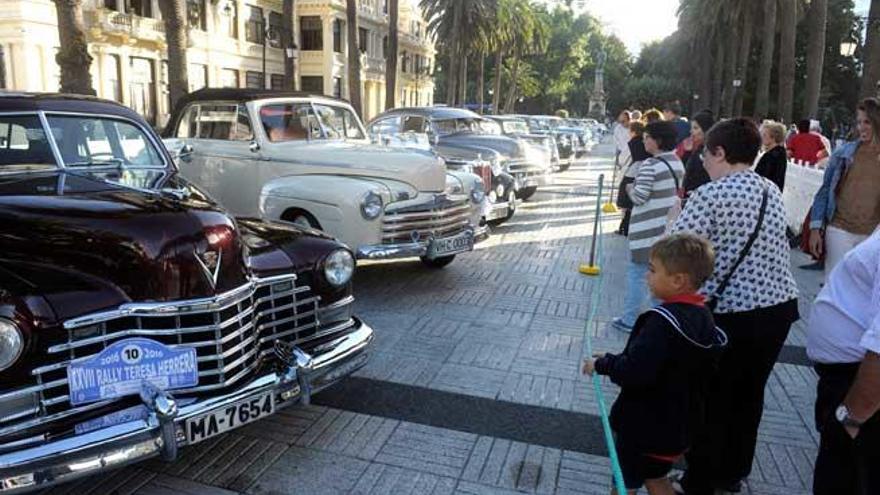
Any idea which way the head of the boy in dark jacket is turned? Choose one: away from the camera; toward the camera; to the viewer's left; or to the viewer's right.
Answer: to the viewer's left

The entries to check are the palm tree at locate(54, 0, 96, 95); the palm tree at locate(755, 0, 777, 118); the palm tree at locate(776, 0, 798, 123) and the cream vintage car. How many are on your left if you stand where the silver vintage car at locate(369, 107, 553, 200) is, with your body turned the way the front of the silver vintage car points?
2

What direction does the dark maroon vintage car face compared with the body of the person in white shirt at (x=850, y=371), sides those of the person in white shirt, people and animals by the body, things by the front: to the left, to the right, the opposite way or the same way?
the opposite way

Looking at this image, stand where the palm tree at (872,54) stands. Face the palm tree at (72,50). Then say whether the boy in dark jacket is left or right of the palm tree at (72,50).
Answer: left

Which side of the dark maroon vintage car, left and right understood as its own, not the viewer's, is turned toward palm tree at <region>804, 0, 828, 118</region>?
left

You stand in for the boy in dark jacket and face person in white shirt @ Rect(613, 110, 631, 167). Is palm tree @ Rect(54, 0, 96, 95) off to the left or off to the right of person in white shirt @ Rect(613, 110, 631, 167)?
left

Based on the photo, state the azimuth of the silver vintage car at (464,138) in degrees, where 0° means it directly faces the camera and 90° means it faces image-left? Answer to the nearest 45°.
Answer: approximately 315°

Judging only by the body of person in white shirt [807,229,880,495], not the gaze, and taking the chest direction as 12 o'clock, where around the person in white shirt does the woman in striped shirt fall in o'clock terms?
The woman in striped shirt is roughly at 2 o'clock from the person in white shirt.

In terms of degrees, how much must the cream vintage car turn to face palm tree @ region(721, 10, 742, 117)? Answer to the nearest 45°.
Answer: approximately 90° to its left

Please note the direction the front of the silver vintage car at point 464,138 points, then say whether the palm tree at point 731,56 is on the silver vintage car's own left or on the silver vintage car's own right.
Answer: on the silver vintage car's own left

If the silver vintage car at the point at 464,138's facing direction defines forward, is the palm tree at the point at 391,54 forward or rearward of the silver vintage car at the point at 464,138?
rearward

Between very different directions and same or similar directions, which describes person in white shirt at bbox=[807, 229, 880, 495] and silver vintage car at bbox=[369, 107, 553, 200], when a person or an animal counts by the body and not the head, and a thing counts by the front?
very different directions

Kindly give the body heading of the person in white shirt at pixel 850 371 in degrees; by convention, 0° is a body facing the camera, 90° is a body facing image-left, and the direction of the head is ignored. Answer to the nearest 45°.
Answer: approximately 90°

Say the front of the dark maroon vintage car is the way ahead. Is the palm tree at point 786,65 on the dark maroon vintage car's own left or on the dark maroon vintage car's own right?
on the dark maroon vintage car's own left

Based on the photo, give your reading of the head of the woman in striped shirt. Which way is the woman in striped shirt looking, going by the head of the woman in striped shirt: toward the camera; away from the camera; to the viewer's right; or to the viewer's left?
to the viewer's left

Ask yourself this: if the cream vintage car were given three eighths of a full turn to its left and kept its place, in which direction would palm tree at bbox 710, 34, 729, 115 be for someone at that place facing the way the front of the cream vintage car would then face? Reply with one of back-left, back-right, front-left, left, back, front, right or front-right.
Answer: front-right
